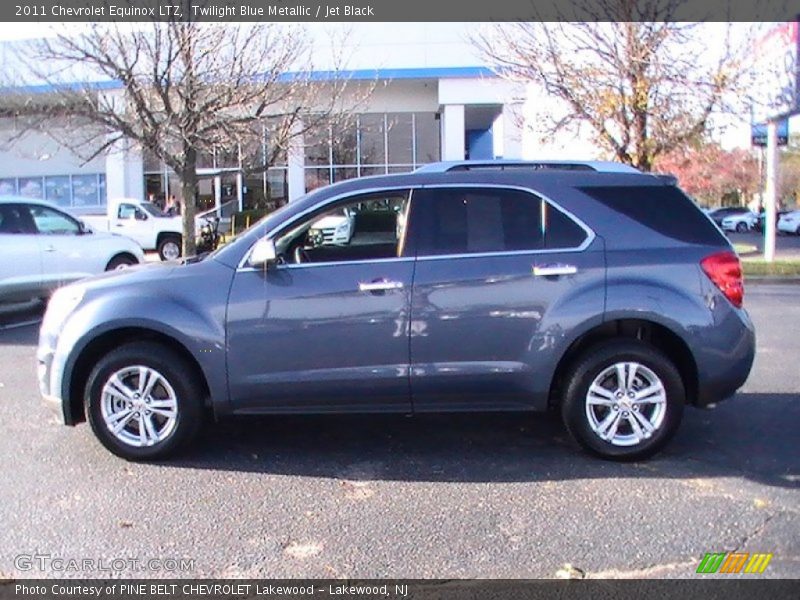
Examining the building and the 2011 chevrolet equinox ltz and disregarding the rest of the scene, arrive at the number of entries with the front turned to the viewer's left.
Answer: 1

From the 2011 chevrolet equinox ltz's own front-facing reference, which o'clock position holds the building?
The building is roughly at 3 o'clock from the 2011 chevrolet equinox ltz.

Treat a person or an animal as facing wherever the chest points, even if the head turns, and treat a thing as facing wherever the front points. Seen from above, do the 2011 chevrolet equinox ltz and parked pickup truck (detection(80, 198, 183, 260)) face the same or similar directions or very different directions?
very different directions

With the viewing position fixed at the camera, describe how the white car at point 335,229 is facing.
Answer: facing the viewer and to the left of the viewer

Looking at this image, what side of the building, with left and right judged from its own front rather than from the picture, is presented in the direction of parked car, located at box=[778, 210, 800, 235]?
left

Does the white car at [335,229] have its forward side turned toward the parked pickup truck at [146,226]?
no

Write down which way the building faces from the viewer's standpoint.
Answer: facing the viewer

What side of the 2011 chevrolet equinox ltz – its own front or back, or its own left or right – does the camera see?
left

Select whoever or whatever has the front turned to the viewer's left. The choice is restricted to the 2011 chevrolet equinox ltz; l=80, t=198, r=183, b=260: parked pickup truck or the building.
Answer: the 2011 chevrolet equinox ltz

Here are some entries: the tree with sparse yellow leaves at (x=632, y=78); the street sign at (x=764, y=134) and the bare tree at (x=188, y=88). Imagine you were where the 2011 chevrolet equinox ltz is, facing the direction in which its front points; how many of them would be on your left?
0

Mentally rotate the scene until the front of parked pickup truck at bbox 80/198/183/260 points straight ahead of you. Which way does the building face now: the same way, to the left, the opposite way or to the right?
to the right

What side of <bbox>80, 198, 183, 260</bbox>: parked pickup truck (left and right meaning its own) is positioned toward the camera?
right

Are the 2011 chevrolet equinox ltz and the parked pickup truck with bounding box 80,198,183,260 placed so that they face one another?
no

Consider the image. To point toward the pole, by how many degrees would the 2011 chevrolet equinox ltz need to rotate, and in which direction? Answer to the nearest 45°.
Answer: approximately 135° to its right

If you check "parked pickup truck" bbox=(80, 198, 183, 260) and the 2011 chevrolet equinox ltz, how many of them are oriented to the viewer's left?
1

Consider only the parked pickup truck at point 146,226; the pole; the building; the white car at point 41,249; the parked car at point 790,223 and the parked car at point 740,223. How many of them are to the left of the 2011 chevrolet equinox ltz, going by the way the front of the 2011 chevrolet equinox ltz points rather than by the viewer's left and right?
0
